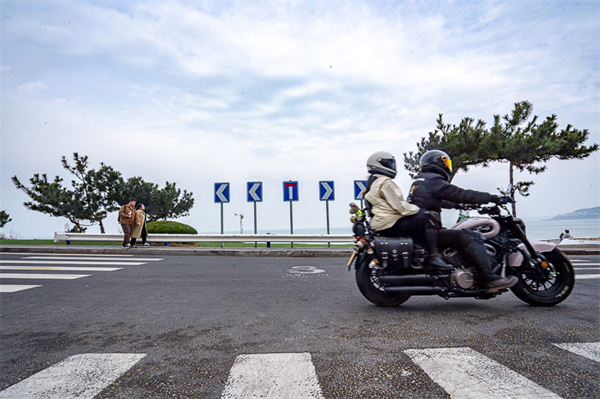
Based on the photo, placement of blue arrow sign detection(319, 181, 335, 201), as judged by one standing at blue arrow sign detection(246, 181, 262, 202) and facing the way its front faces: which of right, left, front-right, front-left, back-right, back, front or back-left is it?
left

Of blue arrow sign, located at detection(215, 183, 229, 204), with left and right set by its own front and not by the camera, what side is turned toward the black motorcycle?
front

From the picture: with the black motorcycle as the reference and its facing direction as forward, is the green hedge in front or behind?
behind

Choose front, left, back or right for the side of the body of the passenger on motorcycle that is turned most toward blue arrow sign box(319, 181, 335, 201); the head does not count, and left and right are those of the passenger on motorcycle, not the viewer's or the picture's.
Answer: left

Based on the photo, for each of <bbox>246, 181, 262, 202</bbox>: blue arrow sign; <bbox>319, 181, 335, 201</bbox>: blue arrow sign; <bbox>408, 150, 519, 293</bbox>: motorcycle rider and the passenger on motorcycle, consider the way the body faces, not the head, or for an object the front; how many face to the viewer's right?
2

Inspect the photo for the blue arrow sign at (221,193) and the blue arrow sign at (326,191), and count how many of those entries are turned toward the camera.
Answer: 2

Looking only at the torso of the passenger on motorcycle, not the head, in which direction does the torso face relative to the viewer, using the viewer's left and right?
facing to the right of the viewer

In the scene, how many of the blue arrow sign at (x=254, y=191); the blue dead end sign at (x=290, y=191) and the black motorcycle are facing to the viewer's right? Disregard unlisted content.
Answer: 1

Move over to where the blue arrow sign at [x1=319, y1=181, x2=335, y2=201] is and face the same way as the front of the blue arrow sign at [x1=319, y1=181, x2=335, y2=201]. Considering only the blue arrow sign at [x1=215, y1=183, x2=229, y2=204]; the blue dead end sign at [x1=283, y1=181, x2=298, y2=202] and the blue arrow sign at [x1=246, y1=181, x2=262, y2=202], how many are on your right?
3

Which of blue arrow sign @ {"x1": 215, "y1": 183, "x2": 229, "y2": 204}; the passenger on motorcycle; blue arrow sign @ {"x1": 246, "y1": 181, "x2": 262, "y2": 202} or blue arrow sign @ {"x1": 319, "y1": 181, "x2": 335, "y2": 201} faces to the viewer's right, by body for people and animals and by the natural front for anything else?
the passenger on motorcycle

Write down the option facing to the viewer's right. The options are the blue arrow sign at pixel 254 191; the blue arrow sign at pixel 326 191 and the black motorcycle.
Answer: the black motorcycle

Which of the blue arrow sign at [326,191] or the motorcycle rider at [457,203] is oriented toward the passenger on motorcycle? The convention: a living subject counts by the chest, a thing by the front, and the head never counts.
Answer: the blue arrow sign

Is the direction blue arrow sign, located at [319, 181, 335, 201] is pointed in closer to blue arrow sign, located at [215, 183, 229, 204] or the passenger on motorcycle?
the passenger on motorcycle

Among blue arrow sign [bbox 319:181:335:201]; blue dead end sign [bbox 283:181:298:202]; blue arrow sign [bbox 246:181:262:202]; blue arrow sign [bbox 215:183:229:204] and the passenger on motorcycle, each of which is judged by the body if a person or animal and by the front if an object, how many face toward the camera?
4

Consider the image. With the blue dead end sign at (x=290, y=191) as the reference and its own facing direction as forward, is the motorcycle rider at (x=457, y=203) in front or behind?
in front

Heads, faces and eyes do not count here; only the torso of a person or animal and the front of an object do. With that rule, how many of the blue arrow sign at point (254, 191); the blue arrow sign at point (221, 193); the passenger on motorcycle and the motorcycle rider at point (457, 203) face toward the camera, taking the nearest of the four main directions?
2

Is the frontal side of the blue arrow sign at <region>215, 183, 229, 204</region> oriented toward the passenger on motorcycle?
yes
